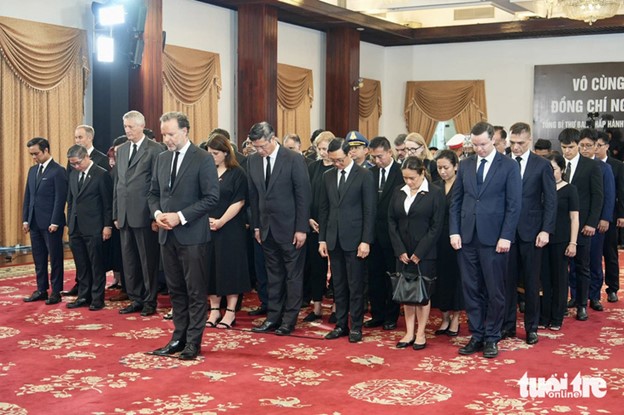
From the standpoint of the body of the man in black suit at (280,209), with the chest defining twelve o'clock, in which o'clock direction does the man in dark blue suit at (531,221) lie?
the man in dark blue suit at (531,221) is roughly at 8 o'clock from the man in black suit at (280,209).

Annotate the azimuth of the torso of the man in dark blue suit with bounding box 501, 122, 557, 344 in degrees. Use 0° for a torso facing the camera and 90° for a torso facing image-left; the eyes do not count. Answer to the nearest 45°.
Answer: approximately 45°

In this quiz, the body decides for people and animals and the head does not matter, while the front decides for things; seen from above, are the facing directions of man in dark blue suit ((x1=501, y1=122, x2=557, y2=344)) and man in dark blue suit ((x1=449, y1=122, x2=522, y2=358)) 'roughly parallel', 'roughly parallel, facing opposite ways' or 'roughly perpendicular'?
roughly parallel

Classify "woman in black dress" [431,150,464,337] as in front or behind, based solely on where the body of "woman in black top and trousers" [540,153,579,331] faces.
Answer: in front

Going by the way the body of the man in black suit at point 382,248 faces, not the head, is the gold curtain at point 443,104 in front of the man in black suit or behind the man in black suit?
behind

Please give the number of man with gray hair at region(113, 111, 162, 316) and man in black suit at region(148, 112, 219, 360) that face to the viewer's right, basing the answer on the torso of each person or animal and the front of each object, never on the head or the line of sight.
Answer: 0

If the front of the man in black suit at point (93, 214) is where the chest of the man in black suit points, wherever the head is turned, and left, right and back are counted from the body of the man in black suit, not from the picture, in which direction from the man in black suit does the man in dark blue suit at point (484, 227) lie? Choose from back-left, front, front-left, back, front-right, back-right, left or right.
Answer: left

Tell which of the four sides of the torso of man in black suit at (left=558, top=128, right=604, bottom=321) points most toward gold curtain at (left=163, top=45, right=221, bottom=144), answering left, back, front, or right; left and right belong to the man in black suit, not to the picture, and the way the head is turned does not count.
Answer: right

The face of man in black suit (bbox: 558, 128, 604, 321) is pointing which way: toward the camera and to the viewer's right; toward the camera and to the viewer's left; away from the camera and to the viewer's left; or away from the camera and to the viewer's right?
toward the camera and to the viewer's left

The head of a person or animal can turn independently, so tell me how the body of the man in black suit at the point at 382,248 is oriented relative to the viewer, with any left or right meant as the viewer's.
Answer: facing the viewer and to the left of the viewer

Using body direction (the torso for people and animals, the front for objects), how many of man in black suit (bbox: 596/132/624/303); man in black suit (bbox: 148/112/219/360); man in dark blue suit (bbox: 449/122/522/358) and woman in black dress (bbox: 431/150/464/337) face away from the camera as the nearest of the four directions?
0
